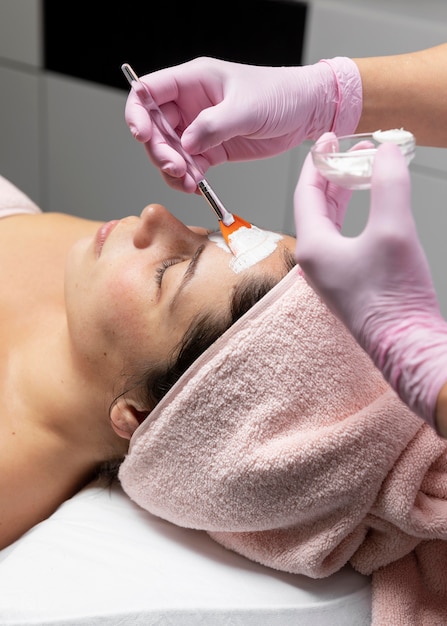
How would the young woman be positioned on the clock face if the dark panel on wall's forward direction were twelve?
The young woman is roughly at 12 o'clock from the dark panel on wall.

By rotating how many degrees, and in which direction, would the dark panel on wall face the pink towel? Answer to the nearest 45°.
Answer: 0° — it already faces it

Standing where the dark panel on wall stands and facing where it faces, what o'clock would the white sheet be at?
The white sheet is roughly at 12 o'clock from the dark panel on wall.

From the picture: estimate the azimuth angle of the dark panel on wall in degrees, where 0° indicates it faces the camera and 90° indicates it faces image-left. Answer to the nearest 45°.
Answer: approximately 0°
